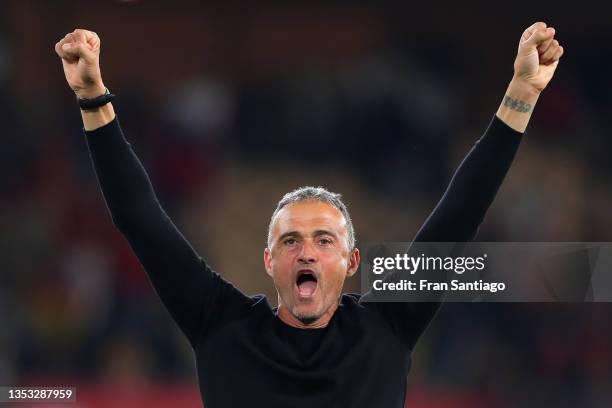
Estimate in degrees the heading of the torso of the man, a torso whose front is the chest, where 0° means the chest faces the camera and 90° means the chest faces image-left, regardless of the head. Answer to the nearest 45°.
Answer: approximately 0°
